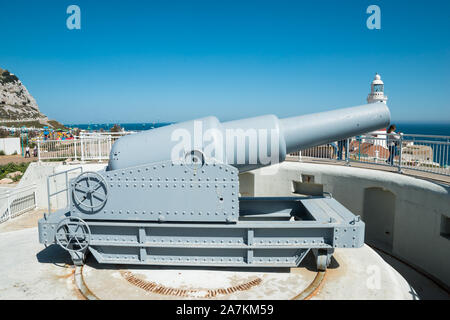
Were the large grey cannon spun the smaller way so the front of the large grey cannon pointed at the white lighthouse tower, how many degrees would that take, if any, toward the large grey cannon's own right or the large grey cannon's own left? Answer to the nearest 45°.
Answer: approximately 45° to the large grey cannon's own left

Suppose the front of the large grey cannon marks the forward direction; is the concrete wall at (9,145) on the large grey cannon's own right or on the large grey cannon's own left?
on the large grey cannon's own left

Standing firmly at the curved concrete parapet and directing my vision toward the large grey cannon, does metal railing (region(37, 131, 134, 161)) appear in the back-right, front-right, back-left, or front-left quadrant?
front-right

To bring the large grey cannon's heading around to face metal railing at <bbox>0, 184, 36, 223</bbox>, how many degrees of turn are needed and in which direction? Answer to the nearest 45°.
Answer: approximately 135° to its left

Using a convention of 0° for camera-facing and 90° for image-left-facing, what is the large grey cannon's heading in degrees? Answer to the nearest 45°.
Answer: approximately 270°

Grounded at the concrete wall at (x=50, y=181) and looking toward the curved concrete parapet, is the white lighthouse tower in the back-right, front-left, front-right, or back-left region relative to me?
front-left

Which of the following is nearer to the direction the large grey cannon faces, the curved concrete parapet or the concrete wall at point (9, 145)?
the curved concrete parapet

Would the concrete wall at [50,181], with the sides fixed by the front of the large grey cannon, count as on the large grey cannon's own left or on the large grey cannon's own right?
on the large grey cannon's own left

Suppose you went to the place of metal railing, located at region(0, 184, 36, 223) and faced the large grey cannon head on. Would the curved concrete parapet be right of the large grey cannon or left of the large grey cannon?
left

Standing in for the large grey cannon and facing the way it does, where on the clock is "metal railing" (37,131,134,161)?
The metal railing is roughly at 8 o'clock from the large grey cannon.
